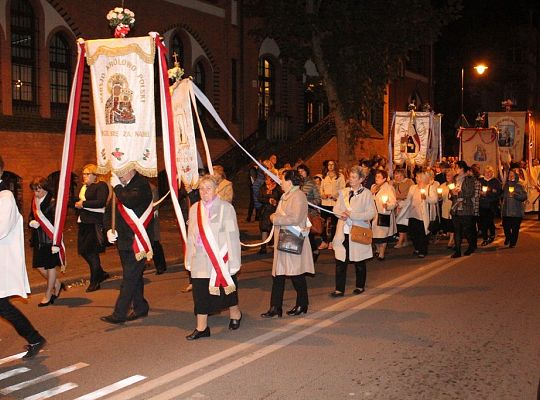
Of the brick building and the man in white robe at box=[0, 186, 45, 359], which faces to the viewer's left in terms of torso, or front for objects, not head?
the man in white robe

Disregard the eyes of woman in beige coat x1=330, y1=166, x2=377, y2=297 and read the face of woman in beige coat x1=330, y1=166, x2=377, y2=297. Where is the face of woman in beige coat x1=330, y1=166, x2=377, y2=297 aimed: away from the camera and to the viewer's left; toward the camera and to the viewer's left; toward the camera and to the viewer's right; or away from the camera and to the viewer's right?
toward the camera and to the viewer's left

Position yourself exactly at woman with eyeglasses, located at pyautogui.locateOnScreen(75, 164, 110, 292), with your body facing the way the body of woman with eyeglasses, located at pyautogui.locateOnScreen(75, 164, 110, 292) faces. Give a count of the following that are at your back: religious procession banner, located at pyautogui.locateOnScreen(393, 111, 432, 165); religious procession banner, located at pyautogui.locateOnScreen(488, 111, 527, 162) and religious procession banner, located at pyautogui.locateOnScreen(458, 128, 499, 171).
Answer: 3

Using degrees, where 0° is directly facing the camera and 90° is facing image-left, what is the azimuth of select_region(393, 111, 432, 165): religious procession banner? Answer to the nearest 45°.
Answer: approximately 0°

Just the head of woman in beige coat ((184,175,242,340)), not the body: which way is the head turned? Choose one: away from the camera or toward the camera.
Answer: toward the camera

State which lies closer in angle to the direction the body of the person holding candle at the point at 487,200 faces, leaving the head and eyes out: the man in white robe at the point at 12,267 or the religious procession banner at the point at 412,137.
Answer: the man in white robe

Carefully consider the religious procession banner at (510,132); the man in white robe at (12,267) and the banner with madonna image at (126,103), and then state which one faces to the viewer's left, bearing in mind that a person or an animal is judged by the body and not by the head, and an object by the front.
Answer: the man in white robe

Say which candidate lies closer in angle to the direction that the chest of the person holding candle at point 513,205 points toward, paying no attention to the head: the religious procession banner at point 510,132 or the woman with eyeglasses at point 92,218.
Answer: the woman with eyeglasses

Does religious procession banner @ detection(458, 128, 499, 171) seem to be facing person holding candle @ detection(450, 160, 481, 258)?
yes

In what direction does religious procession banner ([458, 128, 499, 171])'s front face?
toward the camera

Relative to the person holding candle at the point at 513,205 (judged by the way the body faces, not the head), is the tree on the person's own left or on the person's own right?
on the person's own right

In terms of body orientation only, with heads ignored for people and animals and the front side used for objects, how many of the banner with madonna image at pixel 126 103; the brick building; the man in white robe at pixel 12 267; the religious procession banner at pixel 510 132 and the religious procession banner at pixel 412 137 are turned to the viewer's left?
1

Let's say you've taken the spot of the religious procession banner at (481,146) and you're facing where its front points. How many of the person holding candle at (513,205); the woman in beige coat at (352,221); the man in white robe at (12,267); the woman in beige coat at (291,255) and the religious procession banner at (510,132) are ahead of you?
4
